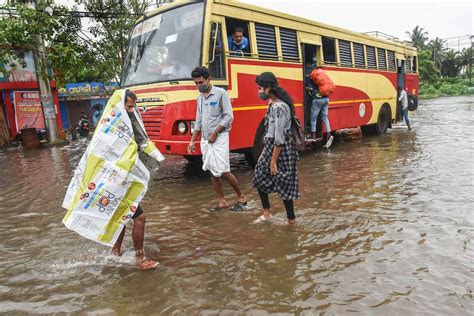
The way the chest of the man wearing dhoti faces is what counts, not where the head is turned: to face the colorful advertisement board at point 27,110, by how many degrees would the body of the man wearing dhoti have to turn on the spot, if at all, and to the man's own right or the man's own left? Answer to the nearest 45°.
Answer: approximately 90° to the man's own right

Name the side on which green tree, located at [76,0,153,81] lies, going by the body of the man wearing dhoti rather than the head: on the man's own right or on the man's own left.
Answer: on the man's own right

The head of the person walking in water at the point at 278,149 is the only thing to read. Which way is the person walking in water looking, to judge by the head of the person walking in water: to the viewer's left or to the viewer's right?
to the viewer's left

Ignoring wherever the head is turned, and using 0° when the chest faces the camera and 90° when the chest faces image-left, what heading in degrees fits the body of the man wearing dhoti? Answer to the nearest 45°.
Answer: approximately 45°

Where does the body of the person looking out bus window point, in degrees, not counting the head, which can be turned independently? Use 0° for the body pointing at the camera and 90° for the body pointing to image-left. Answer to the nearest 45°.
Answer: approximately 0°

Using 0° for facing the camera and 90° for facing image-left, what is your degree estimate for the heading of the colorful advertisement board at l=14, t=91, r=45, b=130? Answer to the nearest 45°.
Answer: approximately 0°
